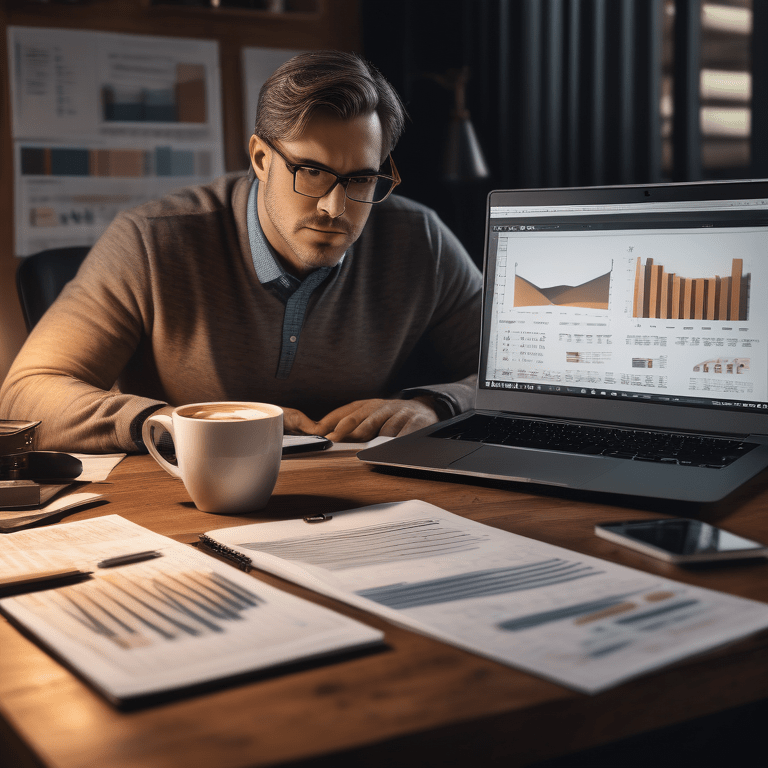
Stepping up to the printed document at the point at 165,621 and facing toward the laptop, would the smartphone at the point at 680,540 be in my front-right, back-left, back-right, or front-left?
front-right

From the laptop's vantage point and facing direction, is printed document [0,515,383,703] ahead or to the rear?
ahead

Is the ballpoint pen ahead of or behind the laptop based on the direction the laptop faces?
ahead

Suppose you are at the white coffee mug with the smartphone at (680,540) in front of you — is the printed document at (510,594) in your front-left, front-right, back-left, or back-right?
front-right

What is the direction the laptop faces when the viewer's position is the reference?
facing the viewer and to the left of the viewer

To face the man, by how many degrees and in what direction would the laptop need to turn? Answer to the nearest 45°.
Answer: approximately 90° to its right

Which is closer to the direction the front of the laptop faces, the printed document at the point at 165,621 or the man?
the printed document

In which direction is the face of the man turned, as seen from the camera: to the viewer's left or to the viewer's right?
to the viewer's right
